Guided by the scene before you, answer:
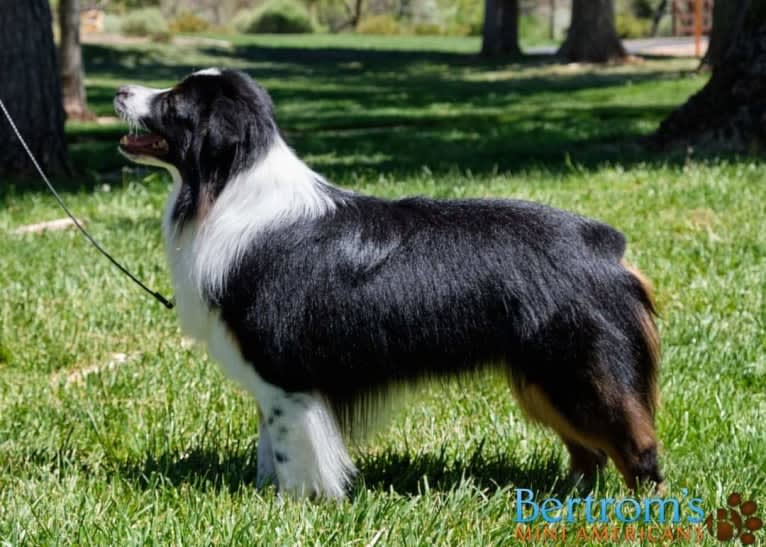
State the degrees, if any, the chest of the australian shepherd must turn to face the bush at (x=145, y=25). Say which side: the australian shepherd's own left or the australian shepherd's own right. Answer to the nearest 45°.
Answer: approximately 90° to the australian shepherd's own right

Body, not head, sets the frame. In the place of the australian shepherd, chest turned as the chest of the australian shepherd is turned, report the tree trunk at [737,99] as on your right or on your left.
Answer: on your right

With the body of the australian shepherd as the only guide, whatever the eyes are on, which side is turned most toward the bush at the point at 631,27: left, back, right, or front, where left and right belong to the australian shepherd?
right

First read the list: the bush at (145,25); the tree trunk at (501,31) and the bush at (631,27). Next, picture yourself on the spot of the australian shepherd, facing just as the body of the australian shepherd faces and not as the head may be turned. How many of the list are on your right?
3

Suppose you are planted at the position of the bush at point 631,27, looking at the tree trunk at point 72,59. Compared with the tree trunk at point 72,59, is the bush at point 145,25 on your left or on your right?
right

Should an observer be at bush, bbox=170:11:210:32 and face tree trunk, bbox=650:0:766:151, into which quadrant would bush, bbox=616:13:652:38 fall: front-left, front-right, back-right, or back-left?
front-left

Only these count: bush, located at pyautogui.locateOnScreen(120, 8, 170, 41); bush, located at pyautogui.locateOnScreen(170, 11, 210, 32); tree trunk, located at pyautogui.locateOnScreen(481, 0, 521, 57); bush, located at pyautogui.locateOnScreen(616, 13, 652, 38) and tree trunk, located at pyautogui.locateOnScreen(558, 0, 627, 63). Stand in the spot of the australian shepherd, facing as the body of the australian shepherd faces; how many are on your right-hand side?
5

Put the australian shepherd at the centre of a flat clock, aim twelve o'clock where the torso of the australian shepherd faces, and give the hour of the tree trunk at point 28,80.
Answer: The tree trunk is roughly at 2 o'clock from the australian shepherd.

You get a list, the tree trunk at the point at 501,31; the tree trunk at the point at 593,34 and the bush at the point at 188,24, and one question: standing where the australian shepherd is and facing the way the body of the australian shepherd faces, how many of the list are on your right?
3

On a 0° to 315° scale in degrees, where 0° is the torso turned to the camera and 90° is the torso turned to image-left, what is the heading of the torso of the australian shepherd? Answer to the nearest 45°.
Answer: approximately 90°

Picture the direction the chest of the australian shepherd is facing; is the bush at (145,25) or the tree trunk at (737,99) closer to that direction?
the bush

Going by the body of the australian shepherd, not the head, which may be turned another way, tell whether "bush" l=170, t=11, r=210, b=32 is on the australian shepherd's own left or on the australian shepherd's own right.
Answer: on the australian shepherd's own right
